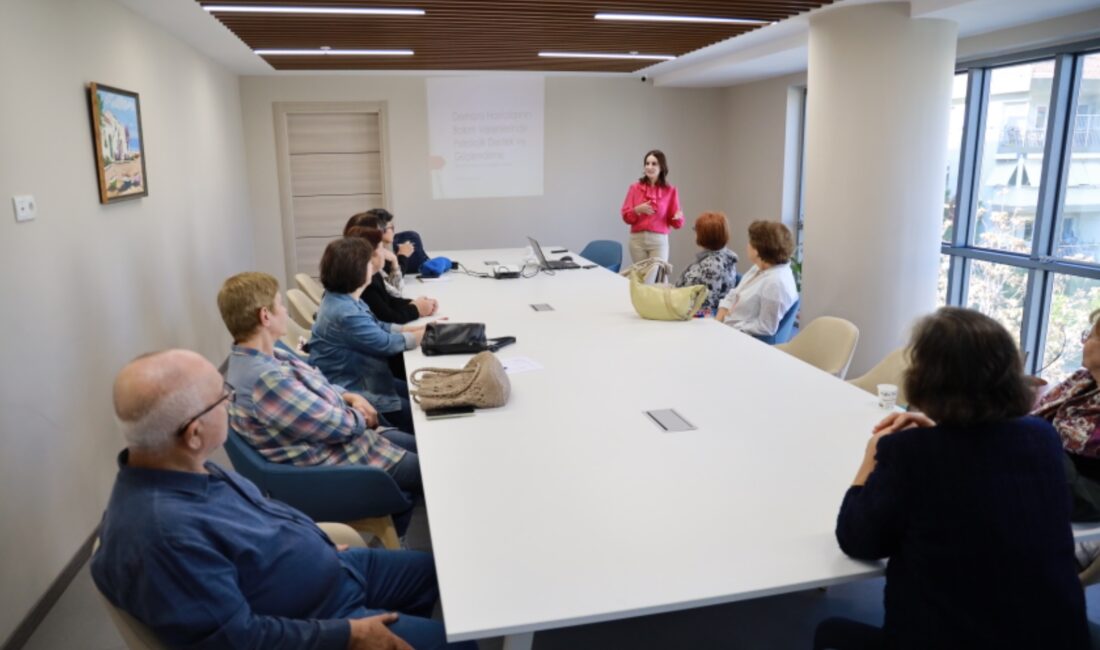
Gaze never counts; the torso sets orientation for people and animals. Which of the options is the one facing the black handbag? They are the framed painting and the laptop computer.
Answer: the framed painting

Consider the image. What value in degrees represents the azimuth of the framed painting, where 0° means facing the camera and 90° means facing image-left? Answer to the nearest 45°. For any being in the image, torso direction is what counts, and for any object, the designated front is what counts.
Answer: approximately 315°

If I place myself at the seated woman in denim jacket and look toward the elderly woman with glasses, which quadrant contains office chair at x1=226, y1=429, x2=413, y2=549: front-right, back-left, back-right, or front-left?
front-right

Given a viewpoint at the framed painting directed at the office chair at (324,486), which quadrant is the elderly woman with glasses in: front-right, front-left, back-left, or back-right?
front-left

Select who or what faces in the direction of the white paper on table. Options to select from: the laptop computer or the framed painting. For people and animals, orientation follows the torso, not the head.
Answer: the framed painting

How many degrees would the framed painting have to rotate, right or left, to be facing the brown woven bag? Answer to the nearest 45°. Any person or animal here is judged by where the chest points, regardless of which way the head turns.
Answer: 0° — it already faces it

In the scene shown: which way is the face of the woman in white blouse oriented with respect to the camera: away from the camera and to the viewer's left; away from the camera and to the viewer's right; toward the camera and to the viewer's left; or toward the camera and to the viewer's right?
away from the camera and to the viewer's left

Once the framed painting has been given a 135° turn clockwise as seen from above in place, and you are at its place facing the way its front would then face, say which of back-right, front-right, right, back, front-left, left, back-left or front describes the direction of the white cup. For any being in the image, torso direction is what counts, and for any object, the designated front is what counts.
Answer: back-left

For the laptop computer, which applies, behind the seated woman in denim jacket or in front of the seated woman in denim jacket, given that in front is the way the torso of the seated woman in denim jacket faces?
in front

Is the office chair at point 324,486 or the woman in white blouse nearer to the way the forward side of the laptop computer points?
the woman in white blouse

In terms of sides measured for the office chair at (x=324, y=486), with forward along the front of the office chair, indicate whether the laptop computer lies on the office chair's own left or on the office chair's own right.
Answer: on the office chair's own left

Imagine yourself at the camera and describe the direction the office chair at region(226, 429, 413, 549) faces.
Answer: facing to the right of the viewer
